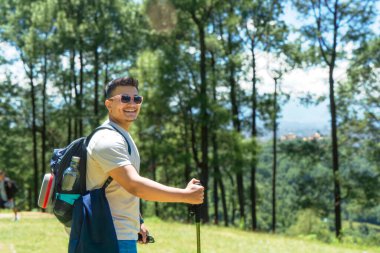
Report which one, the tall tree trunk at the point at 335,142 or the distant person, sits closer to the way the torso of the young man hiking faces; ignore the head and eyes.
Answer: the tall tree trunk

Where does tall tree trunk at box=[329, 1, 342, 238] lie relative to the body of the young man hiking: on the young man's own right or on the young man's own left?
on the young man's own left

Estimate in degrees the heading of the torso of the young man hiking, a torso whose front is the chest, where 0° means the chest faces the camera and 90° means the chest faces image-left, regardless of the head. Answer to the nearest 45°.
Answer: approximately 270°

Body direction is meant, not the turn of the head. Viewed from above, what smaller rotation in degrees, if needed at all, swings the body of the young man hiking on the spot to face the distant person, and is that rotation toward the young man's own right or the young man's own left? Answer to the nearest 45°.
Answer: approximately 90° to the young man's own left
